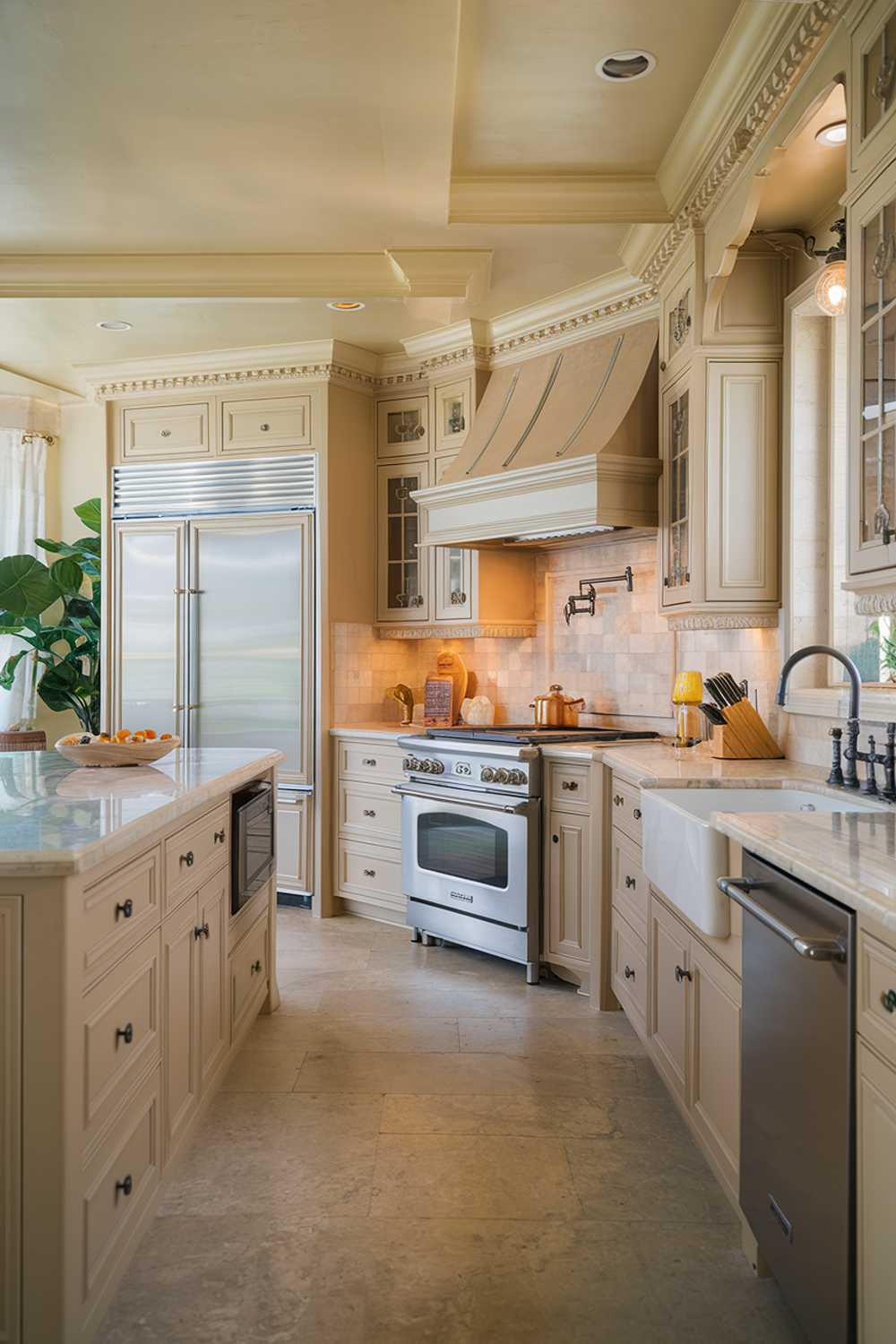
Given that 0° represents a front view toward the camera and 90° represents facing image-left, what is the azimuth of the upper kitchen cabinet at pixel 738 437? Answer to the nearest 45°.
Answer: approximately 90°

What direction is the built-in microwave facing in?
to the viewer's right

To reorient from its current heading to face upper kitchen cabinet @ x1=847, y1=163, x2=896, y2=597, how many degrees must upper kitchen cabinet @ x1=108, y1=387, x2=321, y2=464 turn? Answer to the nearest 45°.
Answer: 0° — it already faces it

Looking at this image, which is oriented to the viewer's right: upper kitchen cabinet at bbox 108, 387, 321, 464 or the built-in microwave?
the built-in microwave

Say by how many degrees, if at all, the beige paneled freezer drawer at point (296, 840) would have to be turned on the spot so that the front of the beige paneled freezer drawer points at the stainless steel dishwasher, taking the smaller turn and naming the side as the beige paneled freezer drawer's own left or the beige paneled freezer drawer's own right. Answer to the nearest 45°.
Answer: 0° — it already faces it

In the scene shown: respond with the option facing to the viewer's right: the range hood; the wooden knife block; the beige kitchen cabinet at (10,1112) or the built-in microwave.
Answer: the built-in microwave

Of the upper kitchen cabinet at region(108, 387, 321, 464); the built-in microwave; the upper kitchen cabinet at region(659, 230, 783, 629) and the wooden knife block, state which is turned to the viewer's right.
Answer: the built-in microwave

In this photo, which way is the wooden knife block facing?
to the viewer's left
